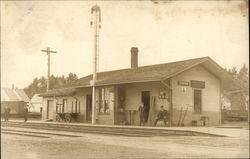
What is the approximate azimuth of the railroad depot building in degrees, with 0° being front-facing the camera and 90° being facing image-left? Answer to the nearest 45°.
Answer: approximately 45°
